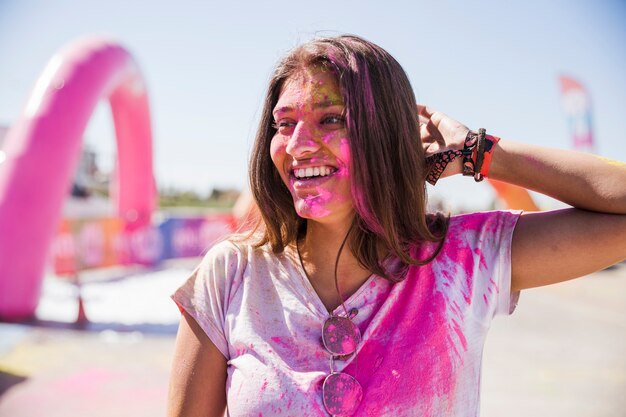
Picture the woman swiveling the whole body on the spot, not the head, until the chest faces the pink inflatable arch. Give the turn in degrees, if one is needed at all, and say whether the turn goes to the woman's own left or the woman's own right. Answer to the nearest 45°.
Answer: approximately 135° to the woman's own right

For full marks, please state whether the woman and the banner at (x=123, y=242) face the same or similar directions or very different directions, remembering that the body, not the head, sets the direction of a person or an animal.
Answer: same or similar directions

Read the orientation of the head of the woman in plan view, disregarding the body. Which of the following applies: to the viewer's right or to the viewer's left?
to the viewer's left

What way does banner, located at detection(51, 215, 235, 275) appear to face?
toward the camera

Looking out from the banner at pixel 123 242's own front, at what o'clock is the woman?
The woman is roughly at 12 o'clock from the banner.

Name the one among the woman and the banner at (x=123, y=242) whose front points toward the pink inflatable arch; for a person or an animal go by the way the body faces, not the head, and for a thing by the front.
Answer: the banner

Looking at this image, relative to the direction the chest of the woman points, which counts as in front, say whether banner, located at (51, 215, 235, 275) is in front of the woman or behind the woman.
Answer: behind

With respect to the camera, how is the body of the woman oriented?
toward the camera

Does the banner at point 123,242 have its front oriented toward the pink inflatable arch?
yes
